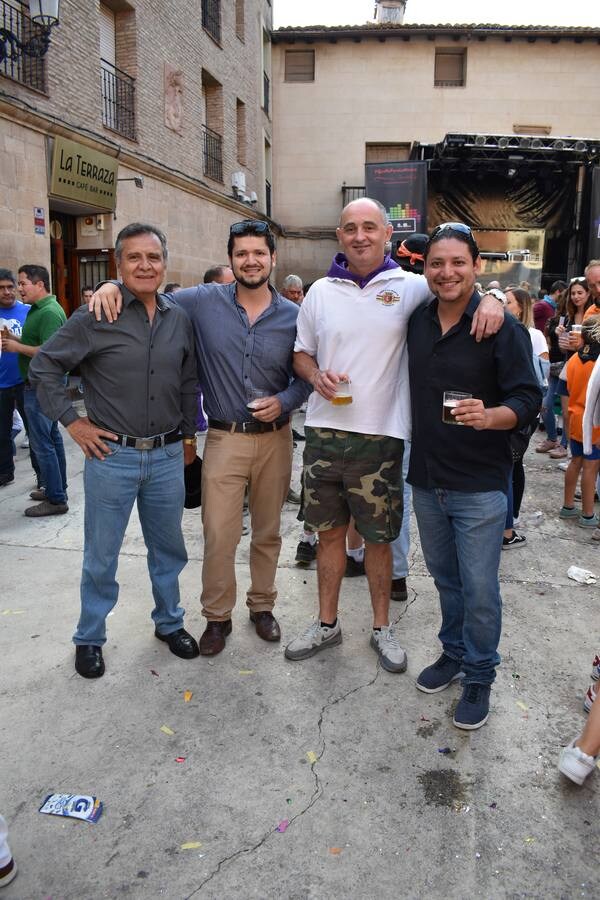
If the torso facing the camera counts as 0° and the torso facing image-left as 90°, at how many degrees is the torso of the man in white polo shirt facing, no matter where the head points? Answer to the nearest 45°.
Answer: approximately 0°

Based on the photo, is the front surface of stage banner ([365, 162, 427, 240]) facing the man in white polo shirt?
yes

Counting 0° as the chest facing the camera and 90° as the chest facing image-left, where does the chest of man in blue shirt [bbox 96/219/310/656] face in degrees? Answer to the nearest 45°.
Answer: approximately 0°
